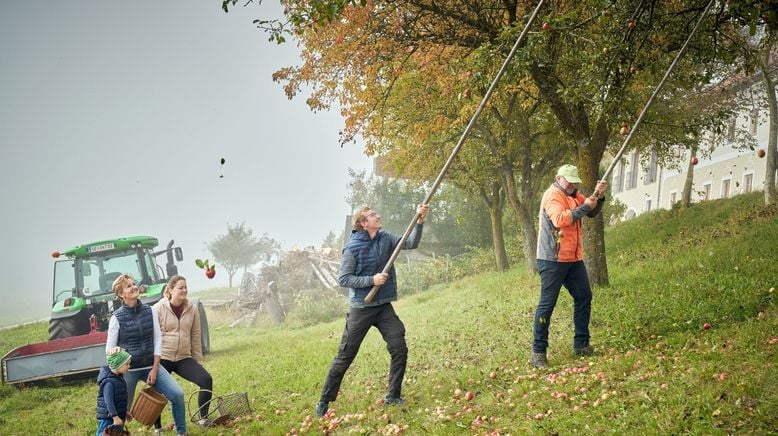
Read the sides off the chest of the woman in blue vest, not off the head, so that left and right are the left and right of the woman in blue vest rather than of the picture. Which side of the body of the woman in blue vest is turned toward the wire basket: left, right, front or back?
left

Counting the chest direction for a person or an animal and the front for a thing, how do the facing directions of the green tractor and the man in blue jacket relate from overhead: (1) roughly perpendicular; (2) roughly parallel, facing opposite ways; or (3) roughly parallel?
roughly perpendicular

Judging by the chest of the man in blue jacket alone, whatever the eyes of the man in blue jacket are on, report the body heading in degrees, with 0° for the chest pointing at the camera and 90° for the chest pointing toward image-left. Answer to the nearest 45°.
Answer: approximately 315°
